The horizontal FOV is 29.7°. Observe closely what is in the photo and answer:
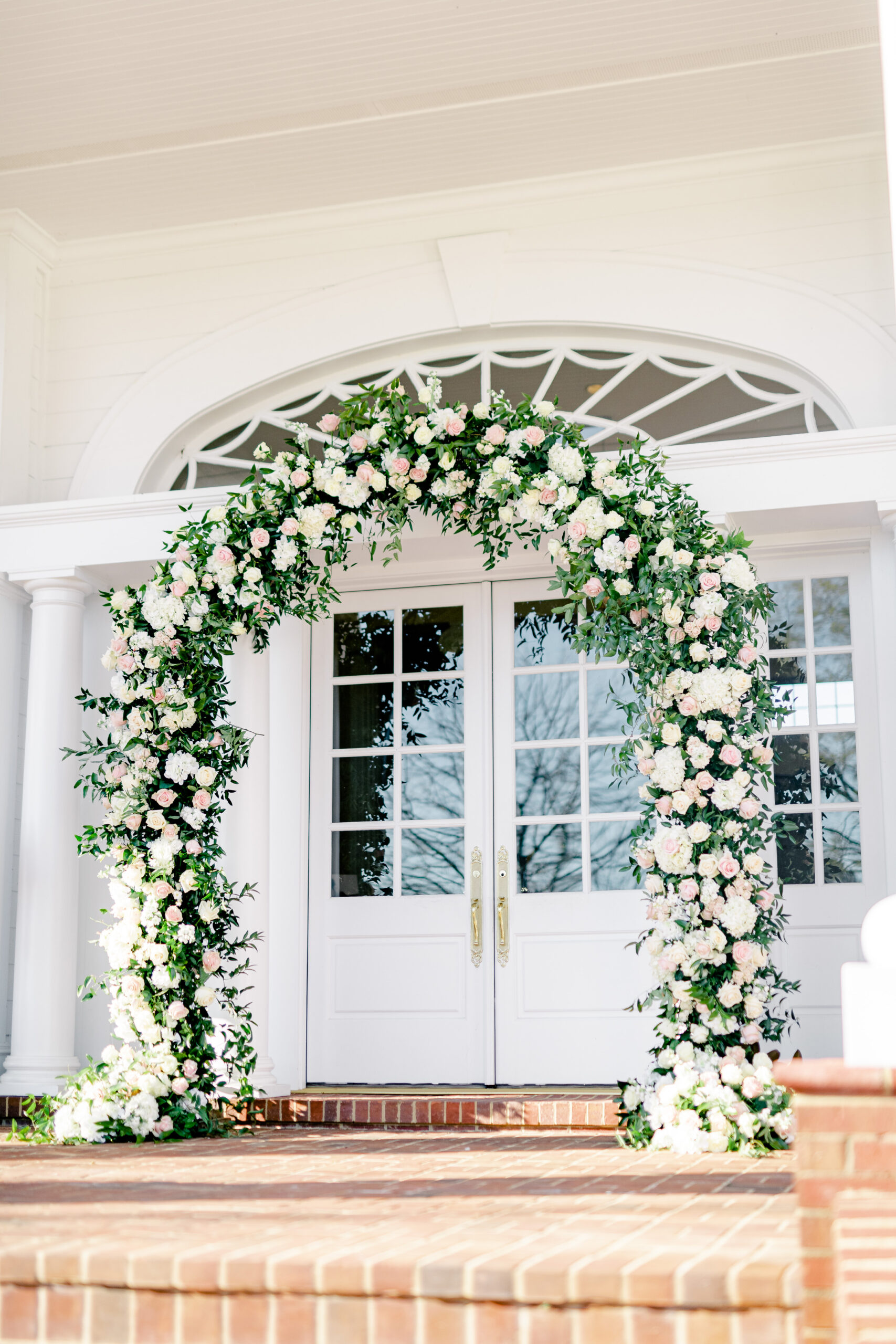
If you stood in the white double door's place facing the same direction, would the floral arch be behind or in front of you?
in front

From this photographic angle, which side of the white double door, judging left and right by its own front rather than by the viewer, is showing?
front

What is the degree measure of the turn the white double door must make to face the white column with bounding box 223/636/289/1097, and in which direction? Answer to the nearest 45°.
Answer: approximately 45° to its right

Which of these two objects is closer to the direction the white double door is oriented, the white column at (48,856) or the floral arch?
the floral arch

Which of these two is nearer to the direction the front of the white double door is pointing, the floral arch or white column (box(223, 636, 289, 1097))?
the floral arch

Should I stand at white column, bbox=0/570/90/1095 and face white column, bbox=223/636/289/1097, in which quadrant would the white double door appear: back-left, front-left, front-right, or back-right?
front-left

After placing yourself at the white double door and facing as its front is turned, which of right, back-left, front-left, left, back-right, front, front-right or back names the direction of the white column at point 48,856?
right
